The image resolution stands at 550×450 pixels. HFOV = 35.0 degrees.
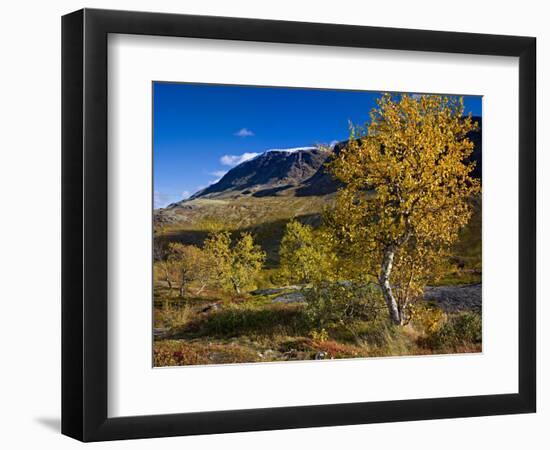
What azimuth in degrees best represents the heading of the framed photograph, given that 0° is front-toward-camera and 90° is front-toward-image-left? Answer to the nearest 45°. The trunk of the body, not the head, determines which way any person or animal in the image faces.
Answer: approximately 315°
